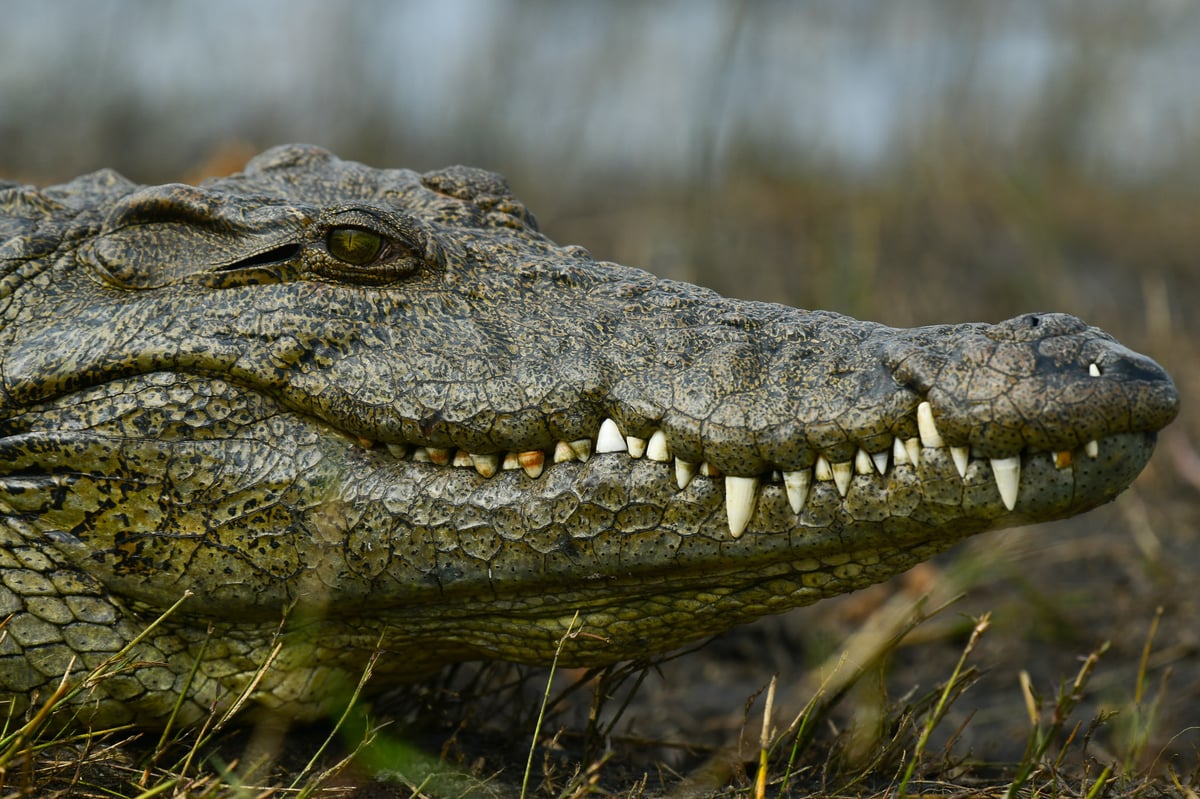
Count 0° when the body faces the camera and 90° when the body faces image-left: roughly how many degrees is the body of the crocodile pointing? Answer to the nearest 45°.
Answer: approximately 270°
